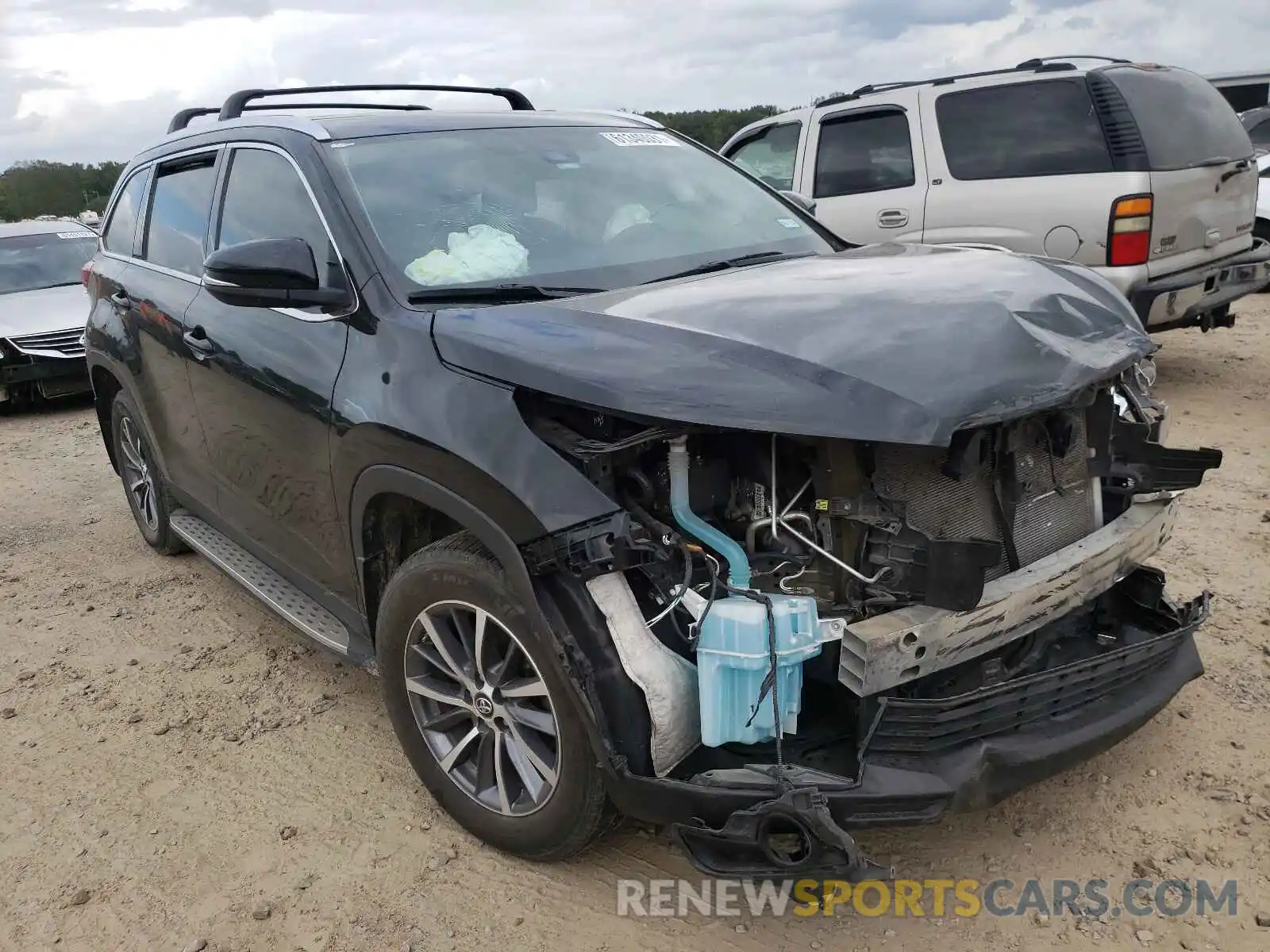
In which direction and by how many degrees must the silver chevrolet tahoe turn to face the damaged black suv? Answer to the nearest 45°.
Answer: approximately 135° to its left

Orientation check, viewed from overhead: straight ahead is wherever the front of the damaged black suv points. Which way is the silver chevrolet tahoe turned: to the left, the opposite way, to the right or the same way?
the opposite way

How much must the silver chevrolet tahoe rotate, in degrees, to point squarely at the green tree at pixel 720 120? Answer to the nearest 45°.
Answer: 0° — it already faces it

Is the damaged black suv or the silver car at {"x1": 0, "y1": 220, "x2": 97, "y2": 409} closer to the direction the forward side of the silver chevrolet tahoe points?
the silver car

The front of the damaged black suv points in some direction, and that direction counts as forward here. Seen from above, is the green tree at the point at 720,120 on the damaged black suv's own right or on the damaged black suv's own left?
on the damaged black suv's own left

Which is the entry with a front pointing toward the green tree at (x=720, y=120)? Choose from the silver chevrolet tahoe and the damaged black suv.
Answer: the silver chevrolet tahoe

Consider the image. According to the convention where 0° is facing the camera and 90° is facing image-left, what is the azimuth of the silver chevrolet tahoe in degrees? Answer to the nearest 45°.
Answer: approximately 135°

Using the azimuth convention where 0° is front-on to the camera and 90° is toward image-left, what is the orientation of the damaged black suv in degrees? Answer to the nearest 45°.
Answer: approximately 315°
